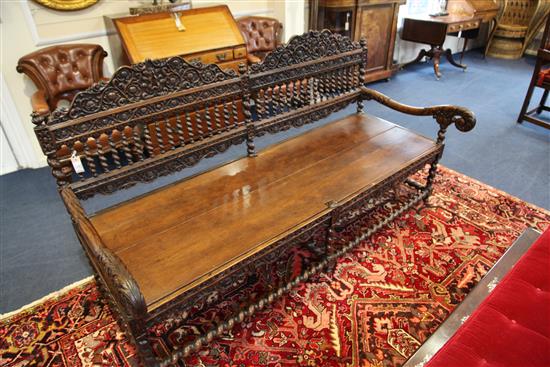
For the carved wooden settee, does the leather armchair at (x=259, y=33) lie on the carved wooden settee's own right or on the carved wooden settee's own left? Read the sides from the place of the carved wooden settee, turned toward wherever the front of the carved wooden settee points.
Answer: on the carved wooden settee's own left

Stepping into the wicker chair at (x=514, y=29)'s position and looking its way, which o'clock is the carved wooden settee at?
The carved wooden settee is roughly at 11 o'clock from the wicker chair.

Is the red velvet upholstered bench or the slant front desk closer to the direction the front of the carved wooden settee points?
the red velvet upholstered bench

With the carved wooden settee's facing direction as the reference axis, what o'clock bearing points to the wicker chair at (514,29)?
The wicker chair is roughly at 9 o'clock from the carved wooden settee.

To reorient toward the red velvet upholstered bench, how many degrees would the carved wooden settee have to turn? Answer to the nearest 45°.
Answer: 0° — it already faces it

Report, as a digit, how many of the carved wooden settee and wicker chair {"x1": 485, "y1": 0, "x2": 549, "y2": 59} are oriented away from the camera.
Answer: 0

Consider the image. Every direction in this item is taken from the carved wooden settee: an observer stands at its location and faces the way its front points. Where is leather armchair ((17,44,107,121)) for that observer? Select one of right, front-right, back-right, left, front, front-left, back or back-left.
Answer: back

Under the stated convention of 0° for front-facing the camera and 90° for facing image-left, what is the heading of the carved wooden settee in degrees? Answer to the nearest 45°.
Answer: approximately 315°

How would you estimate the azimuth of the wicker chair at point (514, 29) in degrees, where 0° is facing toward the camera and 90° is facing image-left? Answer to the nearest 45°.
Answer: approximately 45°

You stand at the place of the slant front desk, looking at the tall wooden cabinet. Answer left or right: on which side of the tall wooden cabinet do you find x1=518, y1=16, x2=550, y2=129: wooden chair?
right
